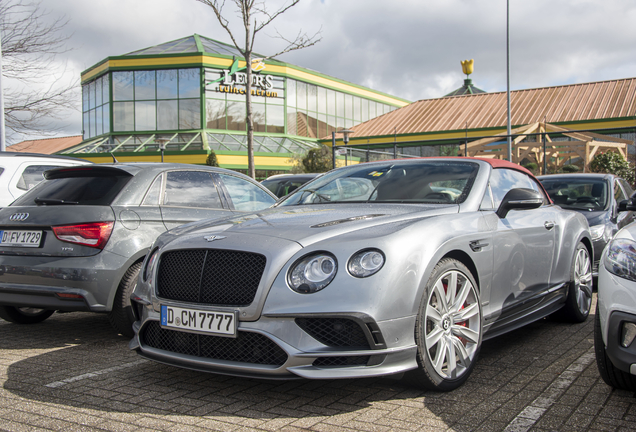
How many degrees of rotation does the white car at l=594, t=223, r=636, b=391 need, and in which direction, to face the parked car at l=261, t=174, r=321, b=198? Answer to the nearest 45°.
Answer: approximately 135° to its right

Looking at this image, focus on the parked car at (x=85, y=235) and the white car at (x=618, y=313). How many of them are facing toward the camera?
1

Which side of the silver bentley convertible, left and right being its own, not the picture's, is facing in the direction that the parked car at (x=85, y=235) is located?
right

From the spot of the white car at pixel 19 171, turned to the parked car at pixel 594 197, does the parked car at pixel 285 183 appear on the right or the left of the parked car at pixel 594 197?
left

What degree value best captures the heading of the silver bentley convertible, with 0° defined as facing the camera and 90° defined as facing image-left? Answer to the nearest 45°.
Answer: approximately 45°

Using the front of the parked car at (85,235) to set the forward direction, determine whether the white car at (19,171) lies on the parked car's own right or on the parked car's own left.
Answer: on the parked car's own left

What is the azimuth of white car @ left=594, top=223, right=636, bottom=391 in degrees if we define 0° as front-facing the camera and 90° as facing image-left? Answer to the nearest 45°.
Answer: approximately 0°

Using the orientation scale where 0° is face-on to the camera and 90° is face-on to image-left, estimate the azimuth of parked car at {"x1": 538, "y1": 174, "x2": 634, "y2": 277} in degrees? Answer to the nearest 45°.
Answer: approximately 45°

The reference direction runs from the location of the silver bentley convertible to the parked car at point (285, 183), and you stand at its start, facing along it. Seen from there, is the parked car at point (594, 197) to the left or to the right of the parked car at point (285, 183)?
right

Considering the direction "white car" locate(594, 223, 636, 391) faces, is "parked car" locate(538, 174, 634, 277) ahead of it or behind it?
behind

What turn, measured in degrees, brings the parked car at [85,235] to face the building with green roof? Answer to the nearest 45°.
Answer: approximately 45° to its left

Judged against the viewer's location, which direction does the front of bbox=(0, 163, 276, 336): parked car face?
facing away from the viewer and to the right of the viewer

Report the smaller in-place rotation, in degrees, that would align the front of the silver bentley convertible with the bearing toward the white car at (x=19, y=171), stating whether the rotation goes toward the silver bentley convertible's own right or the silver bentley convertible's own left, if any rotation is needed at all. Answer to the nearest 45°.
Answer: approximately 90° to the silver bentley convertible's own right
